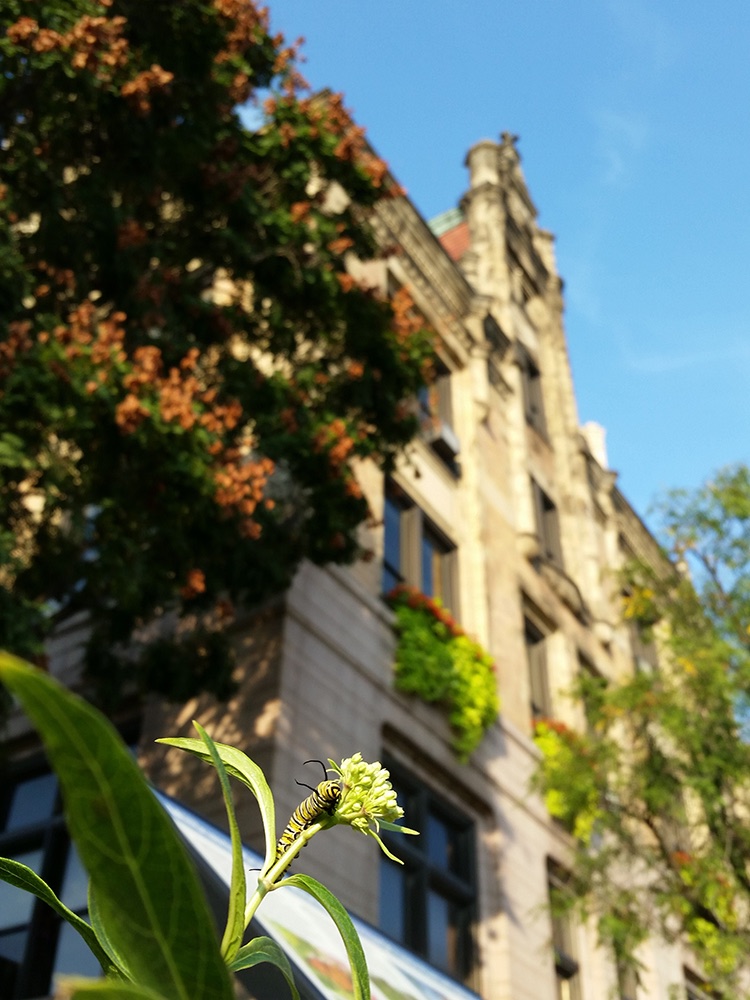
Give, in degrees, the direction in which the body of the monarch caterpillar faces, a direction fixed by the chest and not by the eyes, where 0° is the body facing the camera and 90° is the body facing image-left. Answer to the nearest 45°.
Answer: approximately 270°

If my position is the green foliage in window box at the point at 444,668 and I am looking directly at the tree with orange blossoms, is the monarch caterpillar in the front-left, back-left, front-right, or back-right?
front-left

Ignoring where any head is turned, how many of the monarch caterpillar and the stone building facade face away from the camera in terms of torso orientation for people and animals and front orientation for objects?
0
